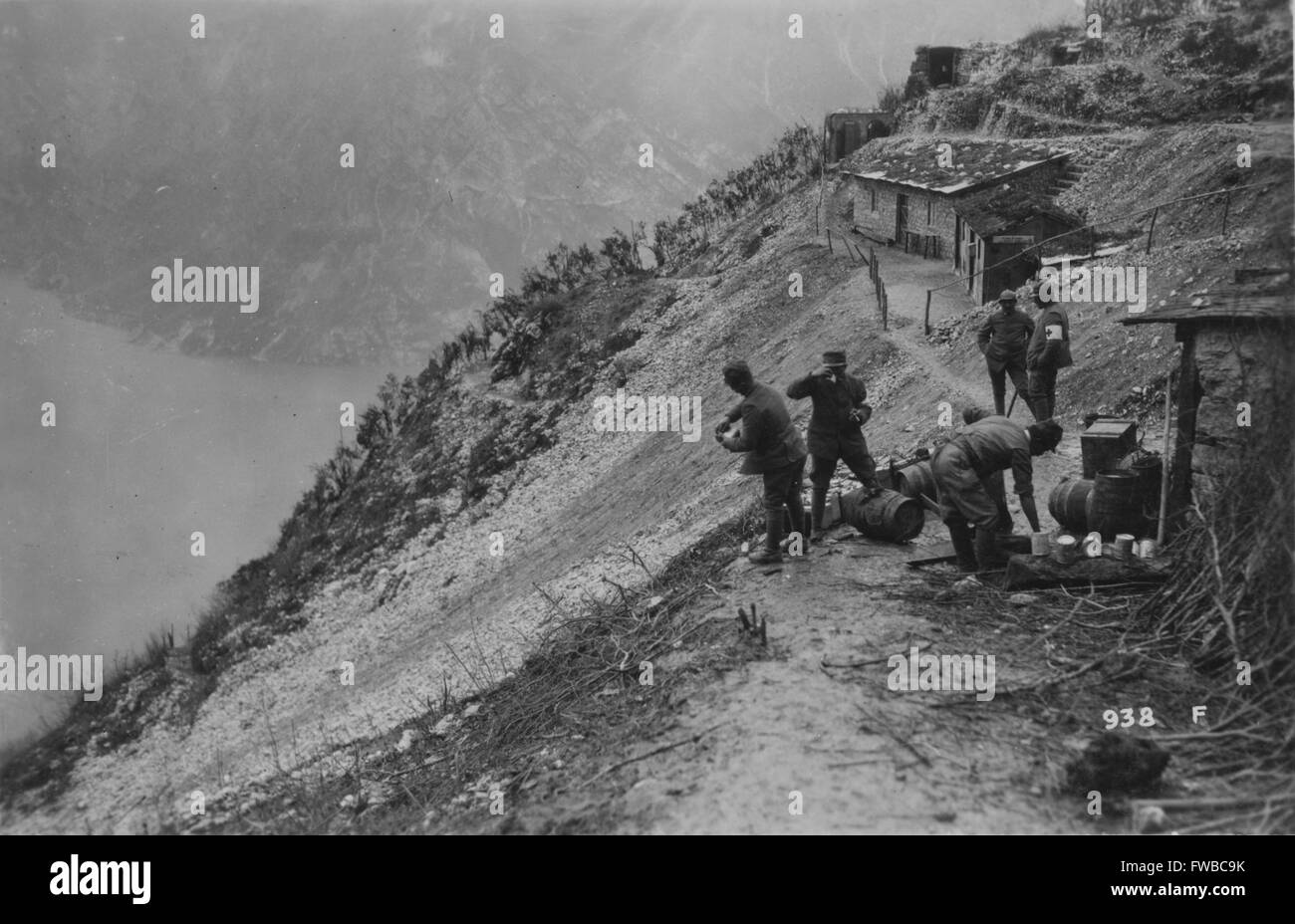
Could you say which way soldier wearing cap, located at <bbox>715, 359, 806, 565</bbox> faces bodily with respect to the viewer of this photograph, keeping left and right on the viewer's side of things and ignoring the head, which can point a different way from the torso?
facing to the left of the viewer

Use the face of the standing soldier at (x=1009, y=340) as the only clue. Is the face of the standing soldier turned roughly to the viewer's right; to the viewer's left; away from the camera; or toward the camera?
toward the camera

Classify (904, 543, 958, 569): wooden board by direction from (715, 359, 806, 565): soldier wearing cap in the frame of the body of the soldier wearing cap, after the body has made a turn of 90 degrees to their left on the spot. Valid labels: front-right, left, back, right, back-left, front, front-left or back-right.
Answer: left

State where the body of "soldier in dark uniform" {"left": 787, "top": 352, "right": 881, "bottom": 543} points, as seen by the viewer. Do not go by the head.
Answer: toward the camera

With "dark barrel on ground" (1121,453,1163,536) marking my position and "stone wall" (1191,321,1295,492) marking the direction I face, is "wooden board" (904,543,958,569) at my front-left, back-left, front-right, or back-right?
back-right

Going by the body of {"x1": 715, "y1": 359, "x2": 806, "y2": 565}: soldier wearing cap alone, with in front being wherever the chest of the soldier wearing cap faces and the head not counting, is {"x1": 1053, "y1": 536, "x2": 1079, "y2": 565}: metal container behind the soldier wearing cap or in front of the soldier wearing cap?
behind

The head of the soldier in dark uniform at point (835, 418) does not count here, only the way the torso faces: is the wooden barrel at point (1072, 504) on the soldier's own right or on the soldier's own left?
on the soldier's own left

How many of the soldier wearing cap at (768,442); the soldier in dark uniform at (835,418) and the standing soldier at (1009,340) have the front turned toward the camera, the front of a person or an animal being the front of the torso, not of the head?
2

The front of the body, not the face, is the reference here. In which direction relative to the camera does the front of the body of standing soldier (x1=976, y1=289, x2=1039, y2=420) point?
toward the camera

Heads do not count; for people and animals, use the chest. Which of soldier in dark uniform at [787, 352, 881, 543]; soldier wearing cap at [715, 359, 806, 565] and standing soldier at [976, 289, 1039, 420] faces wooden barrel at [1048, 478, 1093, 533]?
the standing soldier

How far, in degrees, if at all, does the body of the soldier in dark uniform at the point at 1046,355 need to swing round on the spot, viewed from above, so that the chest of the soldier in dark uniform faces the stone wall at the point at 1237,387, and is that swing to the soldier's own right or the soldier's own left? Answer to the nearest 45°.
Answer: approximately 90° to the soldier's own left

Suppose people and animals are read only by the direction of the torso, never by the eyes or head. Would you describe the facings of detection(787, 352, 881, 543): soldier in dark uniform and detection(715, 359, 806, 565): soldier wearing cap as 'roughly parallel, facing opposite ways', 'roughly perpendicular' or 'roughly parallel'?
roughly perpendicular

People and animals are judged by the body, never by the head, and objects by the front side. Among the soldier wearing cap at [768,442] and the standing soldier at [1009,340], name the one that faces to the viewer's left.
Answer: the soldier wearing cap

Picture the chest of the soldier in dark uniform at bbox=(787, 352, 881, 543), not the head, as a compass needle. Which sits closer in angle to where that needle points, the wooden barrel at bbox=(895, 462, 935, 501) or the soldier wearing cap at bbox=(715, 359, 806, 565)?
the soldier wearing cap

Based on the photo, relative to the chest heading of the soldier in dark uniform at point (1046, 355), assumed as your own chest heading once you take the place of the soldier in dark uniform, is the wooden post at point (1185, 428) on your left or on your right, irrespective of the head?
on your left
